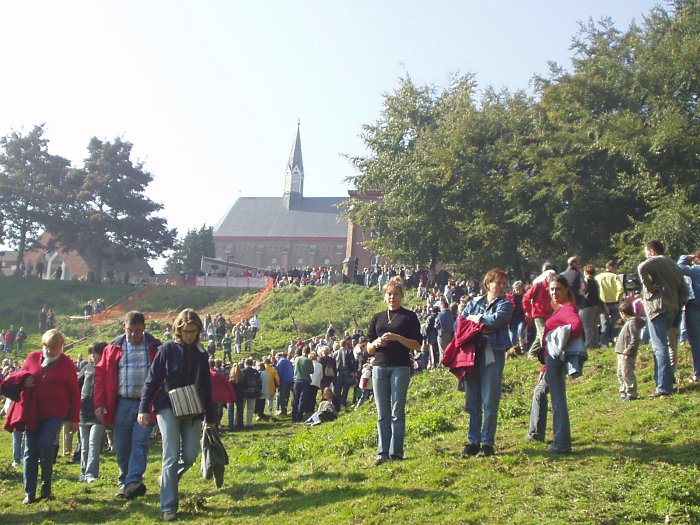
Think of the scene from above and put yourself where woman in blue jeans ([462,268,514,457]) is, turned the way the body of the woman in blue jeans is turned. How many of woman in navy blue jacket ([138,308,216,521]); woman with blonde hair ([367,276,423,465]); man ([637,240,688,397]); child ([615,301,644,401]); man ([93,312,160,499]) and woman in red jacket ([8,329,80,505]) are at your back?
2

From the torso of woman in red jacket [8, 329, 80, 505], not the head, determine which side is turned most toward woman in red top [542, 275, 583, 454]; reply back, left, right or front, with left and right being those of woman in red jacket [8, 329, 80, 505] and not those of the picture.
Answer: left

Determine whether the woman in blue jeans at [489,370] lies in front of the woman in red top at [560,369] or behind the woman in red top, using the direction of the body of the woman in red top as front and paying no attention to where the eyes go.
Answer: in front

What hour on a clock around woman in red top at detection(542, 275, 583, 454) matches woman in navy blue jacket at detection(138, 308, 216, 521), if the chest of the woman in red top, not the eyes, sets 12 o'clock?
The woman in navy blue jacket is roughly at 1 o'clock from the woman in red top.

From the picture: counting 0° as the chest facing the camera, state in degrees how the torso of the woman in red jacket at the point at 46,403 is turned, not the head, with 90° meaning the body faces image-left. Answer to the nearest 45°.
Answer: approximately 45°

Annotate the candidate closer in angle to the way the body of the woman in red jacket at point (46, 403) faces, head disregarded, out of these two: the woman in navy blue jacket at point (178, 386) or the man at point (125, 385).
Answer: the woman in navy blue jacket
